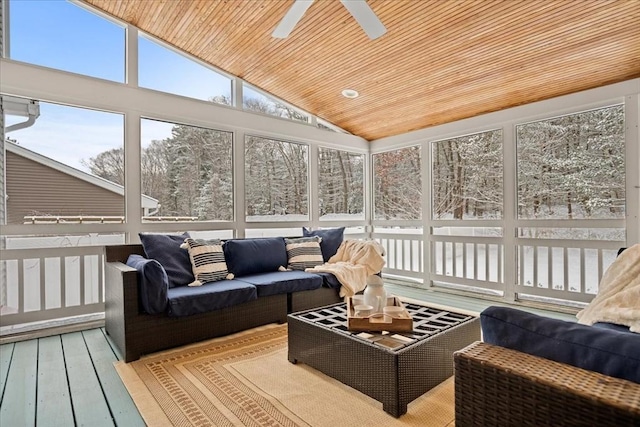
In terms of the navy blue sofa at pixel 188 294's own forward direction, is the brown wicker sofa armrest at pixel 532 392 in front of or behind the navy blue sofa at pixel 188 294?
in front

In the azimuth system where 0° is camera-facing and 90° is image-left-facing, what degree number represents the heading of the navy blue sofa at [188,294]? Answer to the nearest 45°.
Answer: approximately 315°

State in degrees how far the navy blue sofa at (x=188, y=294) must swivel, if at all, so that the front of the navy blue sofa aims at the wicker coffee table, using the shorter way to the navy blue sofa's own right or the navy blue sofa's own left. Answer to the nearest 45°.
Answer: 0° — it already faces it
